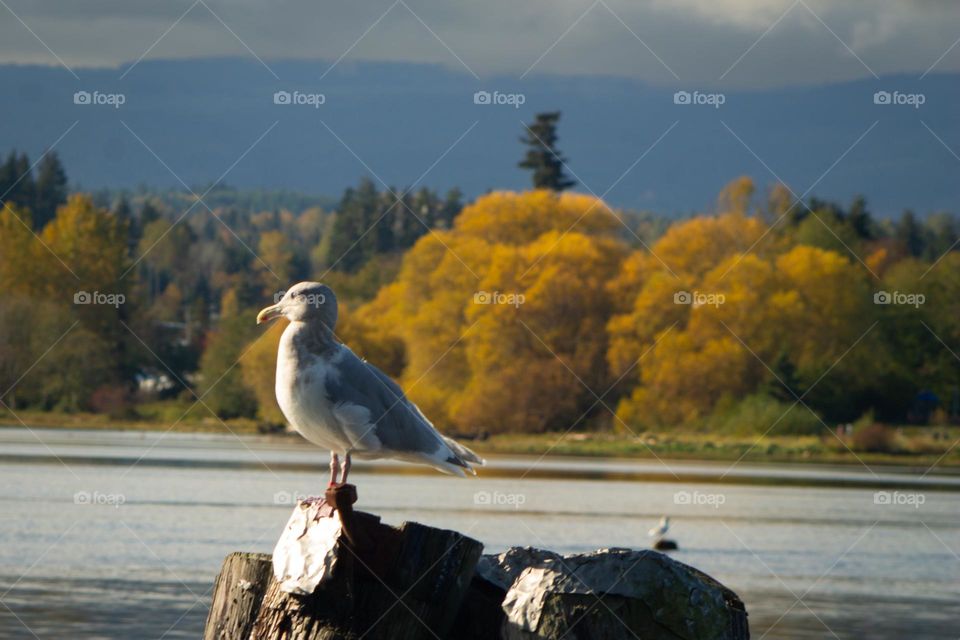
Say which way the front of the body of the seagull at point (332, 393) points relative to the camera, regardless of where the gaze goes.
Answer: to the viewer's left
